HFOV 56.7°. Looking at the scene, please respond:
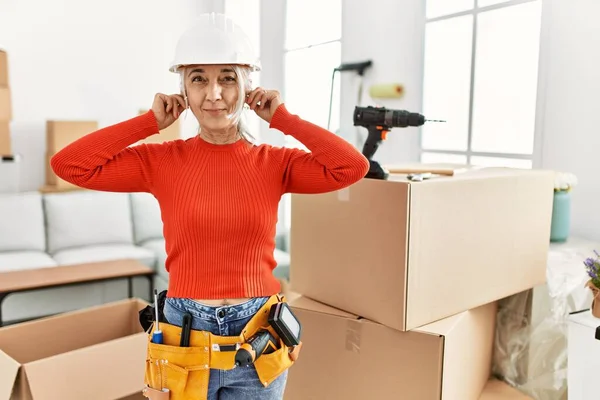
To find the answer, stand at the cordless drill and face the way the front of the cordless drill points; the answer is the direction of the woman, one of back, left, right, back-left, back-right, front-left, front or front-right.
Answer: back-right

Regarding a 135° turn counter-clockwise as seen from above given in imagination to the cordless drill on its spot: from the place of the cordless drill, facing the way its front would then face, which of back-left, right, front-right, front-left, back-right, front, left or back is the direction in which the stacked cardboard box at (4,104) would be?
front

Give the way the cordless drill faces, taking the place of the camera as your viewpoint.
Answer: facing to the right of the viewer

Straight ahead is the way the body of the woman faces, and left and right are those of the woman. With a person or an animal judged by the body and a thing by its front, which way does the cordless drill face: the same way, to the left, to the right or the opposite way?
to the left

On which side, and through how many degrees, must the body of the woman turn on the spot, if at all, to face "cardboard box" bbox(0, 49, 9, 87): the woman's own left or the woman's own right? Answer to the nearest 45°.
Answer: approximately 135° to the woman's own right

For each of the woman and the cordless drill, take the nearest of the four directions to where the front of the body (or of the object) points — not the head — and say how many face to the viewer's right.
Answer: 1

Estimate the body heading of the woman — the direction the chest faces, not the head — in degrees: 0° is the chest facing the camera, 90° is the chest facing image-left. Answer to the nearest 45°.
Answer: approximately 0°

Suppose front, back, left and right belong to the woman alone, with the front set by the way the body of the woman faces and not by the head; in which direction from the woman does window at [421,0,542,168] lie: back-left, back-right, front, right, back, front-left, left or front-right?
back-left

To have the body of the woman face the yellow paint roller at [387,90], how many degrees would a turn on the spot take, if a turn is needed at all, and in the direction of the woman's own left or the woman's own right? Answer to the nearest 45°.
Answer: approximately 135° to the woman's own left
